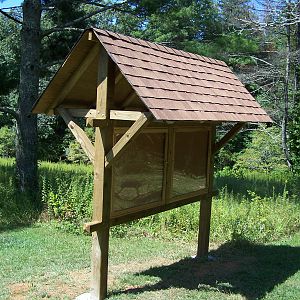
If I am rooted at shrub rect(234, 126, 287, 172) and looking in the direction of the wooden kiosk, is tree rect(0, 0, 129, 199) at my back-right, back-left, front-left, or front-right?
front-right

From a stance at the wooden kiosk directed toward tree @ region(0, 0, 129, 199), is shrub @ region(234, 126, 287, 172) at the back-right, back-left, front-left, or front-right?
front-right

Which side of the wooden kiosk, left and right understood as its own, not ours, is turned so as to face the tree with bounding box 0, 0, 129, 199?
back

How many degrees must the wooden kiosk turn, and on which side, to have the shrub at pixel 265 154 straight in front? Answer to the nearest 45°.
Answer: approximately 135° to its left

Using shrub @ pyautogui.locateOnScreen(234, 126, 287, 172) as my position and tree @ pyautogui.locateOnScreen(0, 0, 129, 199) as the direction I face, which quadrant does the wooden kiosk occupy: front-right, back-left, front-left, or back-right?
front-left

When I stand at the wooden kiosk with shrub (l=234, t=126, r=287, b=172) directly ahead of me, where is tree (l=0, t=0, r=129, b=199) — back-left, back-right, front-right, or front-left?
front-left
